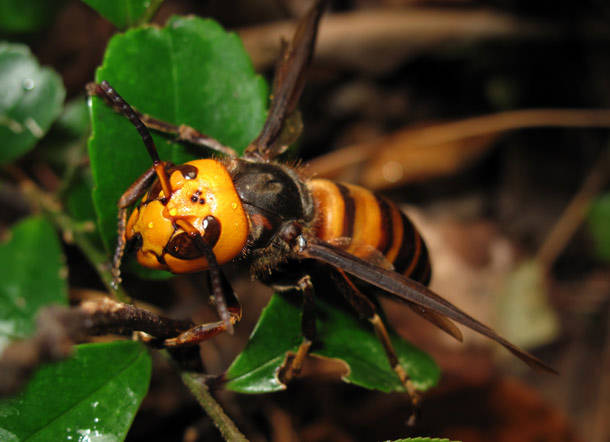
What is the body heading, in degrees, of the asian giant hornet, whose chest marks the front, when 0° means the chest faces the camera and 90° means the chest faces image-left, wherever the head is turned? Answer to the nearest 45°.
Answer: approximately 45°

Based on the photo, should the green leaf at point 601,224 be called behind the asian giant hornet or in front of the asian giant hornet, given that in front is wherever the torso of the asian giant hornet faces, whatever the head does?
behind

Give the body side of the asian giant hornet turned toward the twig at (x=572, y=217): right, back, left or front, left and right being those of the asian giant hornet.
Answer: back

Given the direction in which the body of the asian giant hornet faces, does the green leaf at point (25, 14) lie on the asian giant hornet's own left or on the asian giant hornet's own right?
on the asian giant hornet's own right

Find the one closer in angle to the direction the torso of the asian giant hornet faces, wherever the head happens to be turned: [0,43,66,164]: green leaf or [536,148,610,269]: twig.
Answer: the green leaf

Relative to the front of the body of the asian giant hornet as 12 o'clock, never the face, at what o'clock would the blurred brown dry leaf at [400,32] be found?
The blurred brown dry leaf is roughly at 5 o'clock from the asian giant hornet.
